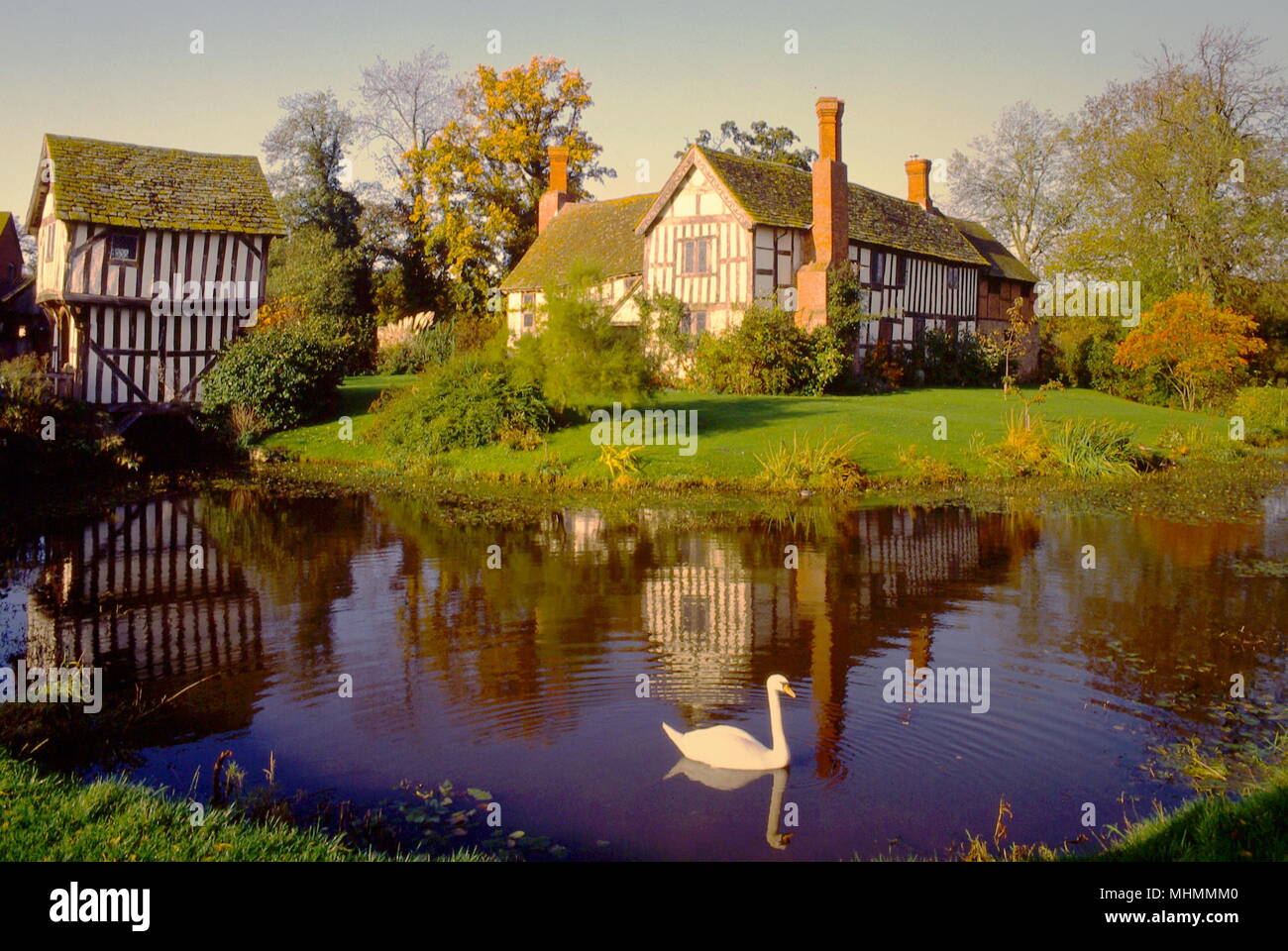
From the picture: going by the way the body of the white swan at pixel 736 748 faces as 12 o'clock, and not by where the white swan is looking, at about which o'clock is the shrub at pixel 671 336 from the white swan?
The shrub is roughly at 9 o'clock from the white swan.

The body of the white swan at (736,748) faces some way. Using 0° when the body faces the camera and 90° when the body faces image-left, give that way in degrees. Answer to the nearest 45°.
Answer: approximately 270°

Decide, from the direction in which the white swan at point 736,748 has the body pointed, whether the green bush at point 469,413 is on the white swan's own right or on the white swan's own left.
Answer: on the white swan's own left

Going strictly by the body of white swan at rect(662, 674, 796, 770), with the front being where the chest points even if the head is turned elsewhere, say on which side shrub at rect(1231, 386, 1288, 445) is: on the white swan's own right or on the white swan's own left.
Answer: on the white swan's own left

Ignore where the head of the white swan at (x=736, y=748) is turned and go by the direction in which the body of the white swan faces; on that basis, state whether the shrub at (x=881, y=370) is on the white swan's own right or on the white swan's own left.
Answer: on the white swan's own left

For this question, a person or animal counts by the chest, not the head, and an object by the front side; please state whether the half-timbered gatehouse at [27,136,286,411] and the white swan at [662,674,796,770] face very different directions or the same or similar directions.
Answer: very different directions
